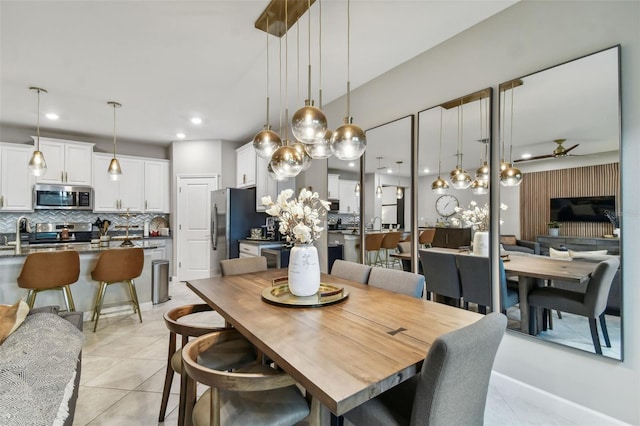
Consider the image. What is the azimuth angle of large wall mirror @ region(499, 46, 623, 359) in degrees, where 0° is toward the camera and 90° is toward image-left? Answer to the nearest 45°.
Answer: approximately 45°

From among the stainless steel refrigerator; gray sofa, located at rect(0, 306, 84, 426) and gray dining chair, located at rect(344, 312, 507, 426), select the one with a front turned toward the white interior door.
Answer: the gray dining chair

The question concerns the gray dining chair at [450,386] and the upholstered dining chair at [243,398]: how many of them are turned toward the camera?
0

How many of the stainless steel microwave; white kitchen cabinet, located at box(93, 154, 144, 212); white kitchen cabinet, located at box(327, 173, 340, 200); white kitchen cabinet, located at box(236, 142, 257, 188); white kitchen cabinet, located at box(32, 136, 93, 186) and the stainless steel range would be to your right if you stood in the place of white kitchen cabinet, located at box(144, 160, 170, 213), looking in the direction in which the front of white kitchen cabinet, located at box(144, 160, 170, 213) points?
4

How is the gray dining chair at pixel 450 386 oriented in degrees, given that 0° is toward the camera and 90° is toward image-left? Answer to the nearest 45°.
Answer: approximately 135°

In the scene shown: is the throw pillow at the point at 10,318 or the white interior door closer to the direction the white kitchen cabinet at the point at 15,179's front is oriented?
the throw pillow

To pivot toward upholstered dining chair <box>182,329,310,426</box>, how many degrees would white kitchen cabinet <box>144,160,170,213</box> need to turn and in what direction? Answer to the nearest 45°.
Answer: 0° — it already faces it

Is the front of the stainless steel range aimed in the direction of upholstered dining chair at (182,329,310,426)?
yes

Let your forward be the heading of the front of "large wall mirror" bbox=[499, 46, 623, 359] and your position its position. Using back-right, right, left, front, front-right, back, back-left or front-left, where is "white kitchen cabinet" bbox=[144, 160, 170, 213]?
front-right

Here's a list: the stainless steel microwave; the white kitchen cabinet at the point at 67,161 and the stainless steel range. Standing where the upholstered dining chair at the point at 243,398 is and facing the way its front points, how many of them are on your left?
3
